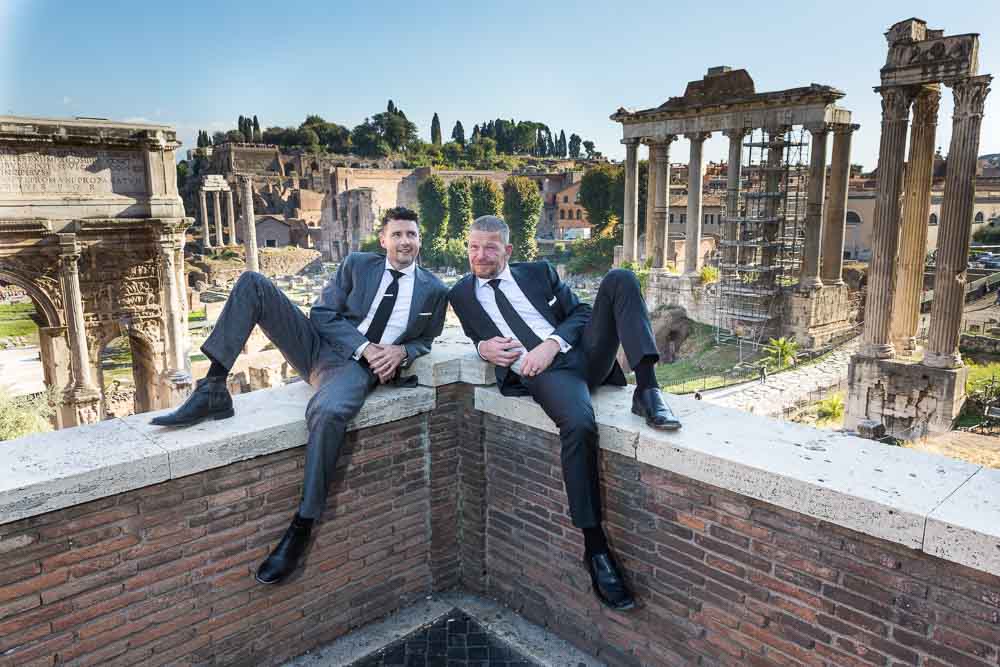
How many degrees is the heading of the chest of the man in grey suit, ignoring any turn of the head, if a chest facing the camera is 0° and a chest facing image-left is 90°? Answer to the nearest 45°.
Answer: approximately 45°

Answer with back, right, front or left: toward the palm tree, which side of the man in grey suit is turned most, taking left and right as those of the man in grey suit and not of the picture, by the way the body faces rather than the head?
back

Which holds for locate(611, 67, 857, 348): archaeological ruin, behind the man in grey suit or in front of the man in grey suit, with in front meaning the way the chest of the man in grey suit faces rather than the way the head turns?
behind

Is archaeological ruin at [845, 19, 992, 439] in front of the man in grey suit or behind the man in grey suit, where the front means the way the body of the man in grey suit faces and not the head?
behind

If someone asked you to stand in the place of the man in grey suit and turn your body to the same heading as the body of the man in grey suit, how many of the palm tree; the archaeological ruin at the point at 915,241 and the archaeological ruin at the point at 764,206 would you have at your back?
3

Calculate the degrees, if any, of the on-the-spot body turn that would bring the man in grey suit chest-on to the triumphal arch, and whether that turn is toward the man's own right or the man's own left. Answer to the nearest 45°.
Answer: approximately 135° to the man's own right

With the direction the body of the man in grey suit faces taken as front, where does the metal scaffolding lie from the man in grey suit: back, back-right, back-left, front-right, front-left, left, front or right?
back
